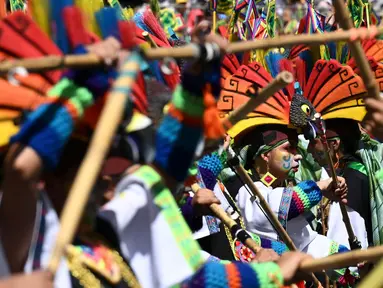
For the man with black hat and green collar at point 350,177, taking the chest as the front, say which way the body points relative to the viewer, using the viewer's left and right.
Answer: facing to the left of the viewer

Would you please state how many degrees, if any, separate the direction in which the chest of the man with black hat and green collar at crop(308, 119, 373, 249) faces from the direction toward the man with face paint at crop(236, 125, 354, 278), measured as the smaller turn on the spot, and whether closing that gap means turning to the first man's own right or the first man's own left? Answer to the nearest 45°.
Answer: approximately 45° to the first man's own left
